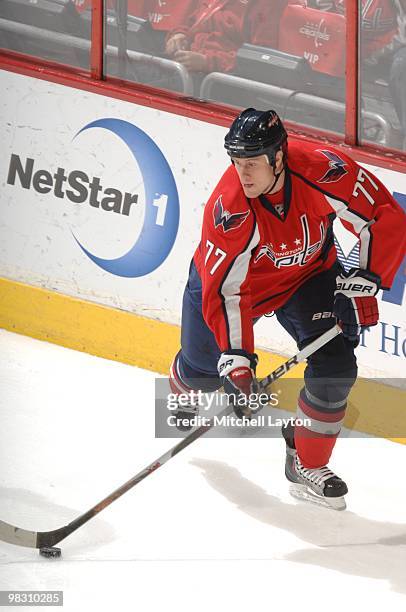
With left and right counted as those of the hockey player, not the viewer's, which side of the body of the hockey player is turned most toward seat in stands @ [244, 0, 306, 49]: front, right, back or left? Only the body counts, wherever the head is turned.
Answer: back

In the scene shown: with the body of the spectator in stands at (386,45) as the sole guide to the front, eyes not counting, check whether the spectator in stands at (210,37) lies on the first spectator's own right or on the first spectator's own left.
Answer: on the first spectator's own right

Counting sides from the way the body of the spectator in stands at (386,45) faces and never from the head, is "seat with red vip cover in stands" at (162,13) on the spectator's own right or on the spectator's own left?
on the spectator's own right

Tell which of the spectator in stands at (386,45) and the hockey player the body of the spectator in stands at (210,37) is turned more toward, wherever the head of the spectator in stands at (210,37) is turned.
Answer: the hockey player

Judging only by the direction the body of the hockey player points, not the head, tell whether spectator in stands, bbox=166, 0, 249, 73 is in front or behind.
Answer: behind

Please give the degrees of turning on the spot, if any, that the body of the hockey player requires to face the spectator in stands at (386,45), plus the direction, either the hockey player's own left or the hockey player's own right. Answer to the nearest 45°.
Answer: approximately 180°

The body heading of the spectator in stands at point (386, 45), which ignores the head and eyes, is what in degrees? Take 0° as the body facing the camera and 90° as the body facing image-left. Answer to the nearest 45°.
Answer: approximately 45°

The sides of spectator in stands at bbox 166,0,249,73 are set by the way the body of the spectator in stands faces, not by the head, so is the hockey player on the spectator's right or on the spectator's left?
on the spectator's left
